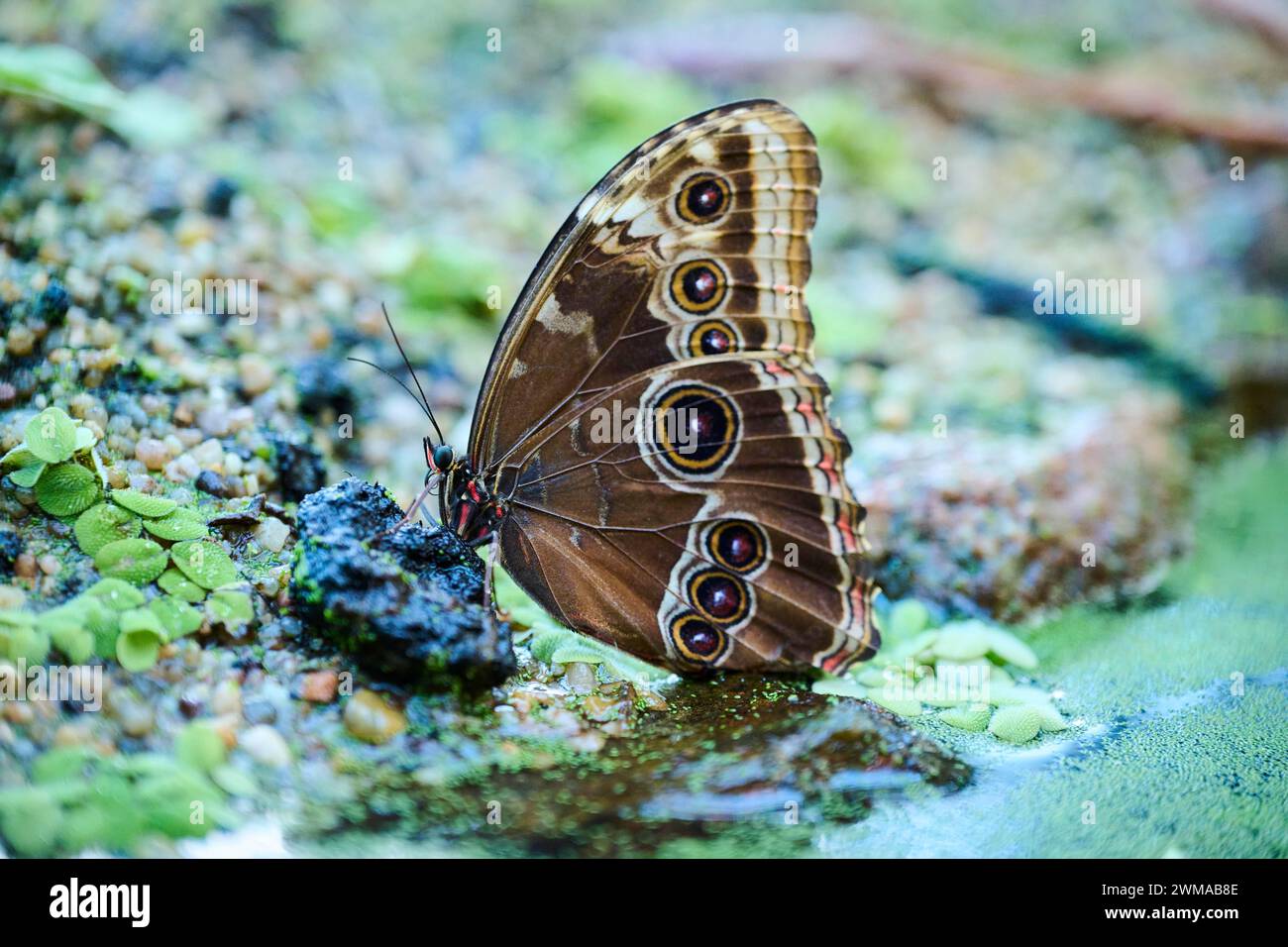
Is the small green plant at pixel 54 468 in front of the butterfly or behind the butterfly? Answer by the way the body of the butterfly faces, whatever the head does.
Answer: in front

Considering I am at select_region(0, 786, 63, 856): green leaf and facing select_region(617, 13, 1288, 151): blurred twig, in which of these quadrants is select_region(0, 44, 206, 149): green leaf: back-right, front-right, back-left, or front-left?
front-left

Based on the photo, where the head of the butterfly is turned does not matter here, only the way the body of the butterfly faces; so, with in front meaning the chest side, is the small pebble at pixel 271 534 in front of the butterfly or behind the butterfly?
in front

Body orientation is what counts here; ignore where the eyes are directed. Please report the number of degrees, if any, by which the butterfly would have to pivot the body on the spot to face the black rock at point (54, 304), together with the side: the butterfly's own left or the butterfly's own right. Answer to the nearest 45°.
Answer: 0° — it already faces it

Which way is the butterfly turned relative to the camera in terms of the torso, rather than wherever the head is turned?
to the viewer's left
